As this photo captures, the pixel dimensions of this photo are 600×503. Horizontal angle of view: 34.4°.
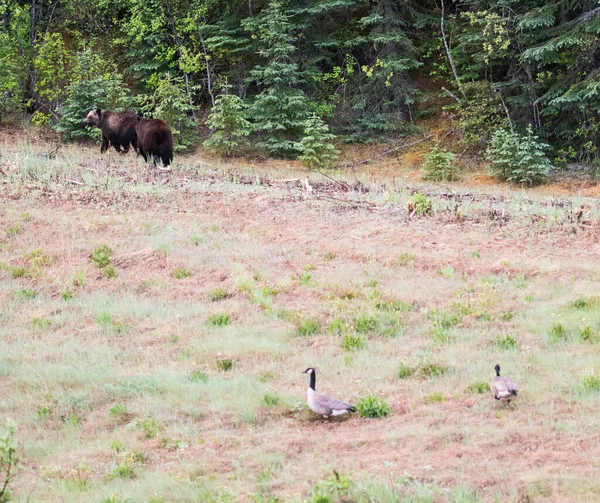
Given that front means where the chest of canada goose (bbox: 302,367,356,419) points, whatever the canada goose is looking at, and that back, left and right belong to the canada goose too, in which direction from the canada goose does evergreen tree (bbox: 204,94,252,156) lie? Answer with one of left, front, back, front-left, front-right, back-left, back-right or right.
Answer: right

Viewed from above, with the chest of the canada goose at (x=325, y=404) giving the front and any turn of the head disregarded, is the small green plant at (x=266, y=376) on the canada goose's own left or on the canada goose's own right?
on the canada goose's own right

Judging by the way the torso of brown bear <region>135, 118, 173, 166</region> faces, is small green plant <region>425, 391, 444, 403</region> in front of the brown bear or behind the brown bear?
behind

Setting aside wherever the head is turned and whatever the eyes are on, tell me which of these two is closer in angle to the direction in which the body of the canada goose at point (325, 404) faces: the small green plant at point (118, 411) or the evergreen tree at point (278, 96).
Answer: the small green plant

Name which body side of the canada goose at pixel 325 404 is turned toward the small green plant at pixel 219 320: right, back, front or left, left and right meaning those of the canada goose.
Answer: right

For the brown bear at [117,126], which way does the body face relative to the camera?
to the viewer's left

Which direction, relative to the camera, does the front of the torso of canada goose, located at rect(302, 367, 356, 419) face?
to the viewer's left

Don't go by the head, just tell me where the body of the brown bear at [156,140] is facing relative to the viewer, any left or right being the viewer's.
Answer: facing away from the viewer and to the left of the viewer

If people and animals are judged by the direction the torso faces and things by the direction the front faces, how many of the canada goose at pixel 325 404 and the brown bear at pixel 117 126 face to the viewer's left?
2

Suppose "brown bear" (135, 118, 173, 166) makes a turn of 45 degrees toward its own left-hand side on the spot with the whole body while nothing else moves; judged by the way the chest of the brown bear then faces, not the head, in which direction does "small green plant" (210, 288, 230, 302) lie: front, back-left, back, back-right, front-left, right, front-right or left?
left
